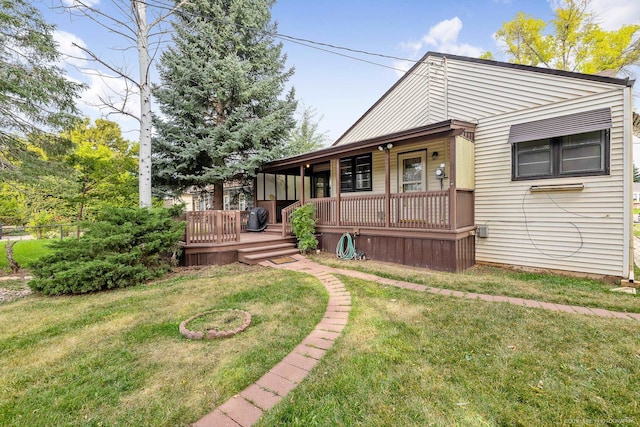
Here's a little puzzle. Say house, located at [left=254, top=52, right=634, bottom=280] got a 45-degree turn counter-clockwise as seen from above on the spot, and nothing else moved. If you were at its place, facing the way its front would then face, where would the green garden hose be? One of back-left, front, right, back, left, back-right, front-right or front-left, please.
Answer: right

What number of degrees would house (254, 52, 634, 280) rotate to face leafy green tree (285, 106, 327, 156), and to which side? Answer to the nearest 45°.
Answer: approximately 90° to its right

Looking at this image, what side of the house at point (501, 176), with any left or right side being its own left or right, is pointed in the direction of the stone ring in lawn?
front

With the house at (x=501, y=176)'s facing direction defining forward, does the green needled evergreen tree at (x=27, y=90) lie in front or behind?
in front

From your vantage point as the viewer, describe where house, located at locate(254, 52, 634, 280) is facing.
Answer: facing the viewer and to the left of the viewer

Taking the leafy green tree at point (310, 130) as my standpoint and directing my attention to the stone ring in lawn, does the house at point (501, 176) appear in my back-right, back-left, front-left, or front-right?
front-left

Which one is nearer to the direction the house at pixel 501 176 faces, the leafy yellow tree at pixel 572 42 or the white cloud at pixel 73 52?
the white cloud

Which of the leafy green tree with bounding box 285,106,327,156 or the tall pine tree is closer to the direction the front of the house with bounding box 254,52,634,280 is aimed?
the tall pine tree

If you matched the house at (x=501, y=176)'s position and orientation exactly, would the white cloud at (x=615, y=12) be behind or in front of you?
behind

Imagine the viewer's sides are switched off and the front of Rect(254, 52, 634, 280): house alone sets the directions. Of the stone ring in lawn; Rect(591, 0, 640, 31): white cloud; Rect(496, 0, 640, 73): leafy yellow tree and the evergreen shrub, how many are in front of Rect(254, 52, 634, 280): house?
2

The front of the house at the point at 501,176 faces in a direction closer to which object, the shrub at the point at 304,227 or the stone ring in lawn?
the stone ring in lawn
